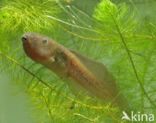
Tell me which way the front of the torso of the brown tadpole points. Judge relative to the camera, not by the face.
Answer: to the viewer's left
